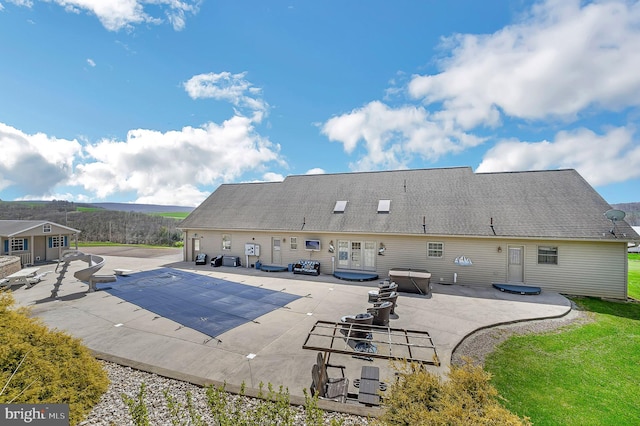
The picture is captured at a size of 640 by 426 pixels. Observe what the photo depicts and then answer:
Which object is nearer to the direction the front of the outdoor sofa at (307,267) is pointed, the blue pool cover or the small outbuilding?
the blue pool cover

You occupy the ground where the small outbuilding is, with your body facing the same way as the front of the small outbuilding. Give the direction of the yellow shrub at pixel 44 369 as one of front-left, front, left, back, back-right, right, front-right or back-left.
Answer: front-right

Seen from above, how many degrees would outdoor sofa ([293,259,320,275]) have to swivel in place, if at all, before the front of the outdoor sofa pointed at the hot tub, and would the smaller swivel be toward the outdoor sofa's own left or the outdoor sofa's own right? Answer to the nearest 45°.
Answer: approximately 45° to the outdoor sofa's own left

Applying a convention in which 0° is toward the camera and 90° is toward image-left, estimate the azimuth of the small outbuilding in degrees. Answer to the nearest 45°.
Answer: approximately 315°

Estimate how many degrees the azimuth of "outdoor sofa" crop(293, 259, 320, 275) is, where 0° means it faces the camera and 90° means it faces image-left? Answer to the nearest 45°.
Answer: approximately 0°
